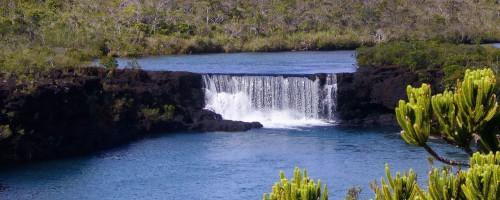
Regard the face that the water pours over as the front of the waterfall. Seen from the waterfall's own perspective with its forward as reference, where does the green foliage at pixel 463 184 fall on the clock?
The green foliage is roughly at 12 o'clock from the waterfall.

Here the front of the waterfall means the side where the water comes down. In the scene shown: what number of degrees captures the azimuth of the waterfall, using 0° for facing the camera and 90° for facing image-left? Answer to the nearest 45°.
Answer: approximately 0°

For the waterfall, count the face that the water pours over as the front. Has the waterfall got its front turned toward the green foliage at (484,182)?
yes
